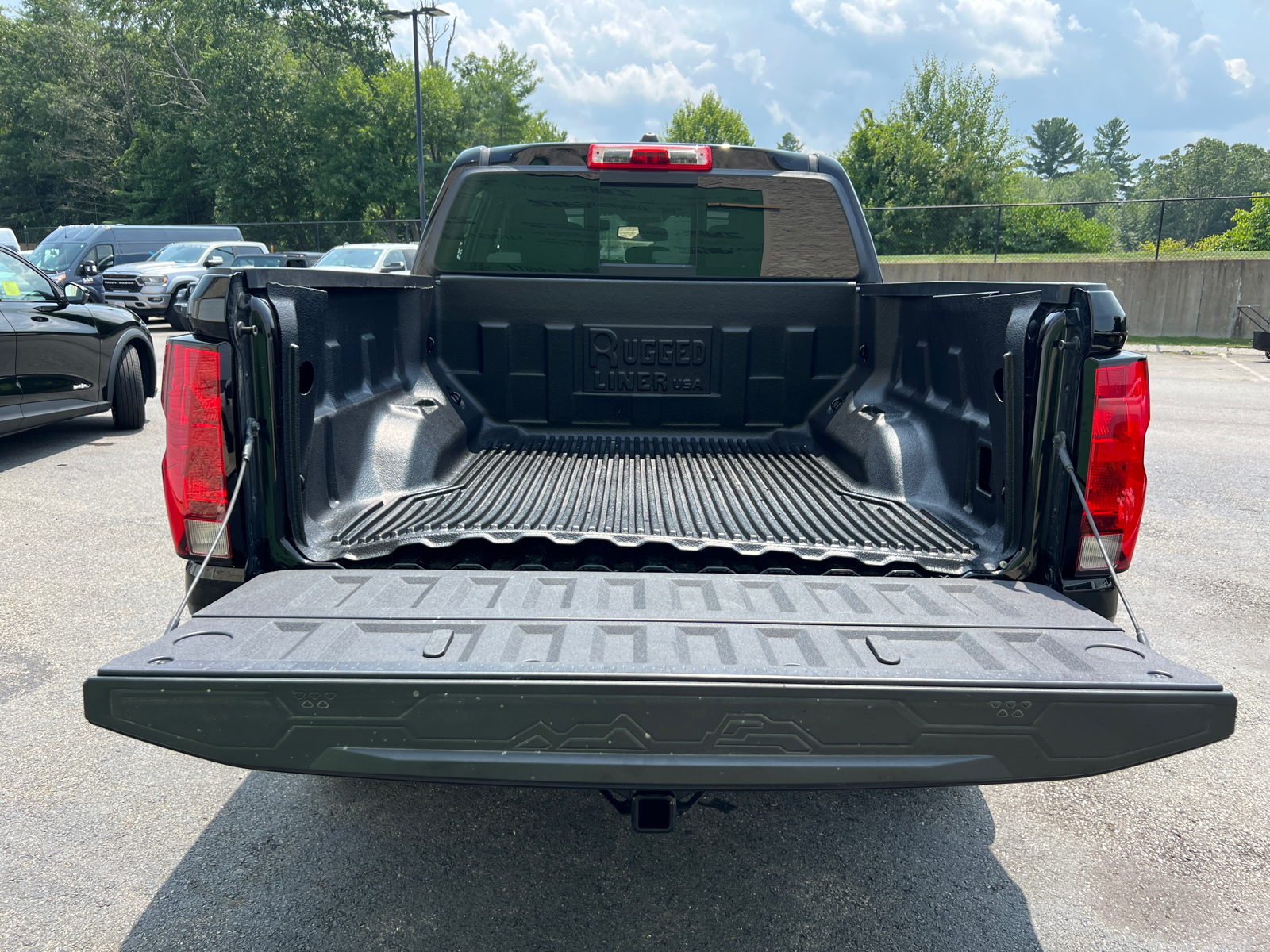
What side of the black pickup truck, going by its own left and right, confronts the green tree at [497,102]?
front

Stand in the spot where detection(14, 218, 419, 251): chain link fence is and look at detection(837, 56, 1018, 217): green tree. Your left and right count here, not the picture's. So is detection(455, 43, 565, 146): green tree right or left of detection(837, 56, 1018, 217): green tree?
left

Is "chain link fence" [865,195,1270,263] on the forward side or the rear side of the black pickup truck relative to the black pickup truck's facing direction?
on the forward side

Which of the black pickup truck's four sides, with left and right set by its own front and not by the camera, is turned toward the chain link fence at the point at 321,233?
front

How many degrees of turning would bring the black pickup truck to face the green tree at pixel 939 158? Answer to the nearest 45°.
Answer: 0° — it already faces it

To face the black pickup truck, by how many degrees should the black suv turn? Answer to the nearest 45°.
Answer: approximately 135° to its right

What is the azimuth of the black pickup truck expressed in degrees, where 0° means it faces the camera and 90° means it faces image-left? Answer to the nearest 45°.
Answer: approximately 180°

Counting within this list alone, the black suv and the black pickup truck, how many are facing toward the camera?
0

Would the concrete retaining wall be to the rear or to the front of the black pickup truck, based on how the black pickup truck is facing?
to the front
